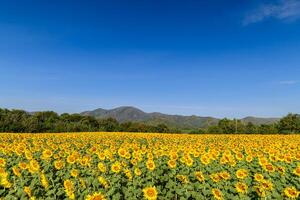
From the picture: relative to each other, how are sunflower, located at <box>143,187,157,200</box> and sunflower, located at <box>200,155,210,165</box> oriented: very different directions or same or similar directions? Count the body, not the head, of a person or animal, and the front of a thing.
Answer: same or similar directions

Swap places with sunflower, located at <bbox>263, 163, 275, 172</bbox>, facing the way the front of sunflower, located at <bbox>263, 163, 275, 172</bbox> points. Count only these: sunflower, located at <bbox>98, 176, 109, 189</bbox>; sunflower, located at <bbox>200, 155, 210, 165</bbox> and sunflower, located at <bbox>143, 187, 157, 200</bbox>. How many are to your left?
0

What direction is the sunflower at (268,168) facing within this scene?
toward the camera

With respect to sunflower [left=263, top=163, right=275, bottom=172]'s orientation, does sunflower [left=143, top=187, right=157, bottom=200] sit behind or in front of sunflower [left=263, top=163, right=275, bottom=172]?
in front

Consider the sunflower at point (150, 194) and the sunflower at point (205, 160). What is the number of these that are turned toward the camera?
2

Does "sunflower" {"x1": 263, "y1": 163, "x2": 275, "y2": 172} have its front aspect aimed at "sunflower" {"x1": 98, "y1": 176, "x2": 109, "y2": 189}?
no

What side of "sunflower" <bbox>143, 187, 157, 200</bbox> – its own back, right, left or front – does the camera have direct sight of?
front

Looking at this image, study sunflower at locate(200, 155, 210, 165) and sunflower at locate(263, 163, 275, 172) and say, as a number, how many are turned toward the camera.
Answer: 2

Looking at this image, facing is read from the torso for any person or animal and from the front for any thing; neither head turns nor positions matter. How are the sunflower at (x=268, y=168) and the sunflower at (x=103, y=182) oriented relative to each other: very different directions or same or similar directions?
same or similar directions

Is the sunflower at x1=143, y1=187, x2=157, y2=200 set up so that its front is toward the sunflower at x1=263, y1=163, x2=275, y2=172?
no

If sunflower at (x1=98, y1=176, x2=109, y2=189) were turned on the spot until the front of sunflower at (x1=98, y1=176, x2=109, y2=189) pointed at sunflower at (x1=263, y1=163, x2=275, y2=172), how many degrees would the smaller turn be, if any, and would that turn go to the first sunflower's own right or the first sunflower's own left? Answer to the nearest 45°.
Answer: approximately 135° to the first sunflower's own left

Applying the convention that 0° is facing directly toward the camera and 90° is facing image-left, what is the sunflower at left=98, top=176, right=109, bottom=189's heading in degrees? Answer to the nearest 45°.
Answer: approximately 45°

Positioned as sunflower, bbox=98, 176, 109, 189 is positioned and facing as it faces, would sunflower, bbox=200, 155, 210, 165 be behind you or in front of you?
behind

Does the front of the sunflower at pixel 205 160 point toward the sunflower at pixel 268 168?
no

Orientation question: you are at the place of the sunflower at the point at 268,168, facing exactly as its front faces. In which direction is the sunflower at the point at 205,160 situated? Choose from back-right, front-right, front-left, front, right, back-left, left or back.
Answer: right
